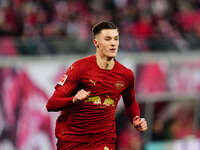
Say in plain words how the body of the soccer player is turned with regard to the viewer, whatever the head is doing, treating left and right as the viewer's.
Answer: facing the viewer and to the right of the viewer
